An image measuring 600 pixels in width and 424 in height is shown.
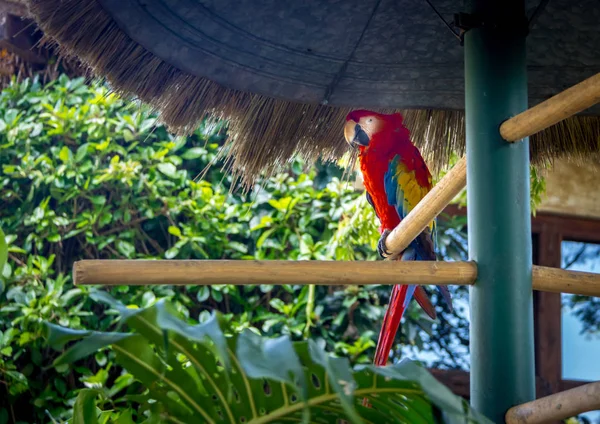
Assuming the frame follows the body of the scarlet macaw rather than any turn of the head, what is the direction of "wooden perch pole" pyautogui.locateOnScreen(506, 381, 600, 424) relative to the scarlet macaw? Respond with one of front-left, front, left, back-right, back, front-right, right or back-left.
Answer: back-left

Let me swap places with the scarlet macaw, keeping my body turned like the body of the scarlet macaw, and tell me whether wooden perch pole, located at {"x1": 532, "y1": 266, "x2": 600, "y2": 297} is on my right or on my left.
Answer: on my left

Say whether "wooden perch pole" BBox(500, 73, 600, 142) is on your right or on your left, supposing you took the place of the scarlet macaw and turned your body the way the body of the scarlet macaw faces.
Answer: on your left

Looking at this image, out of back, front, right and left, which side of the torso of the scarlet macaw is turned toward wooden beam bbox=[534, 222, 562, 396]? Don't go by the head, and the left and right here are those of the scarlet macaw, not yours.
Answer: back

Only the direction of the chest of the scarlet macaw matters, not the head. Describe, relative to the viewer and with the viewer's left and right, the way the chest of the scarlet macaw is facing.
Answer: facing the viewer and to the left of the viewer
